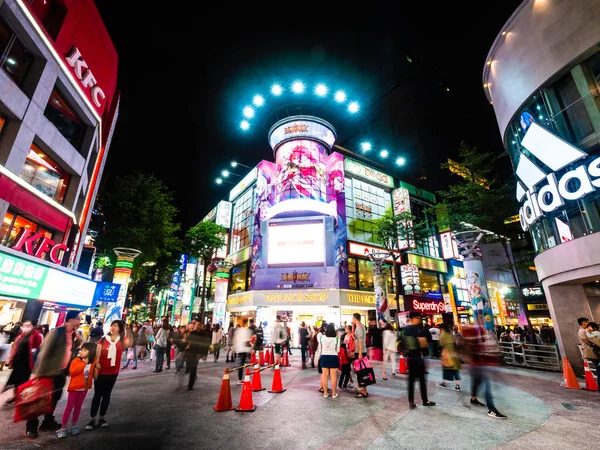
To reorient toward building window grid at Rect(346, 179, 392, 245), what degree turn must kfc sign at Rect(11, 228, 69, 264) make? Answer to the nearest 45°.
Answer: approximately 45° to its left

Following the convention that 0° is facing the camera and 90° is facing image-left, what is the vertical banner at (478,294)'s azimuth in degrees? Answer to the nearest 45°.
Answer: approximately 0°

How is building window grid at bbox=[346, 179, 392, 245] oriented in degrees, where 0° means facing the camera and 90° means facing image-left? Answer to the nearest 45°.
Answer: approximately 315°

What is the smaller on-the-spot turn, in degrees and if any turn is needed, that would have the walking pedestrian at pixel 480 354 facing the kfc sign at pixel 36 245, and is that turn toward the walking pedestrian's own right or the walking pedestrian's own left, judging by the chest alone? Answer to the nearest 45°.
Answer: approximately 135° to the walking pedestrian's own right

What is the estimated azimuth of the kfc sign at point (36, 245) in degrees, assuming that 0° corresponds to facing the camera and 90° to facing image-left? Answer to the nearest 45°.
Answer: approximately 315°

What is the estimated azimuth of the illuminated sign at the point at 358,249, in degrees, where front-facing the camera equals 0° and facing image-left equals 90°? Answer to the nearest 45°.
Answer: approximately 315°

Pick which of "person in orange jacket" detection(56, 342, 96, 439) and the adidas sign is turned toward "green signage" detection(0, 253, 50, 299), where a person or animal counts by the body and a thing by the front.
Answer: the adidas sign

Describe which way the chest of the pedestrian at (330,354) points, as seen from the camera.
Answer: away from the camera
